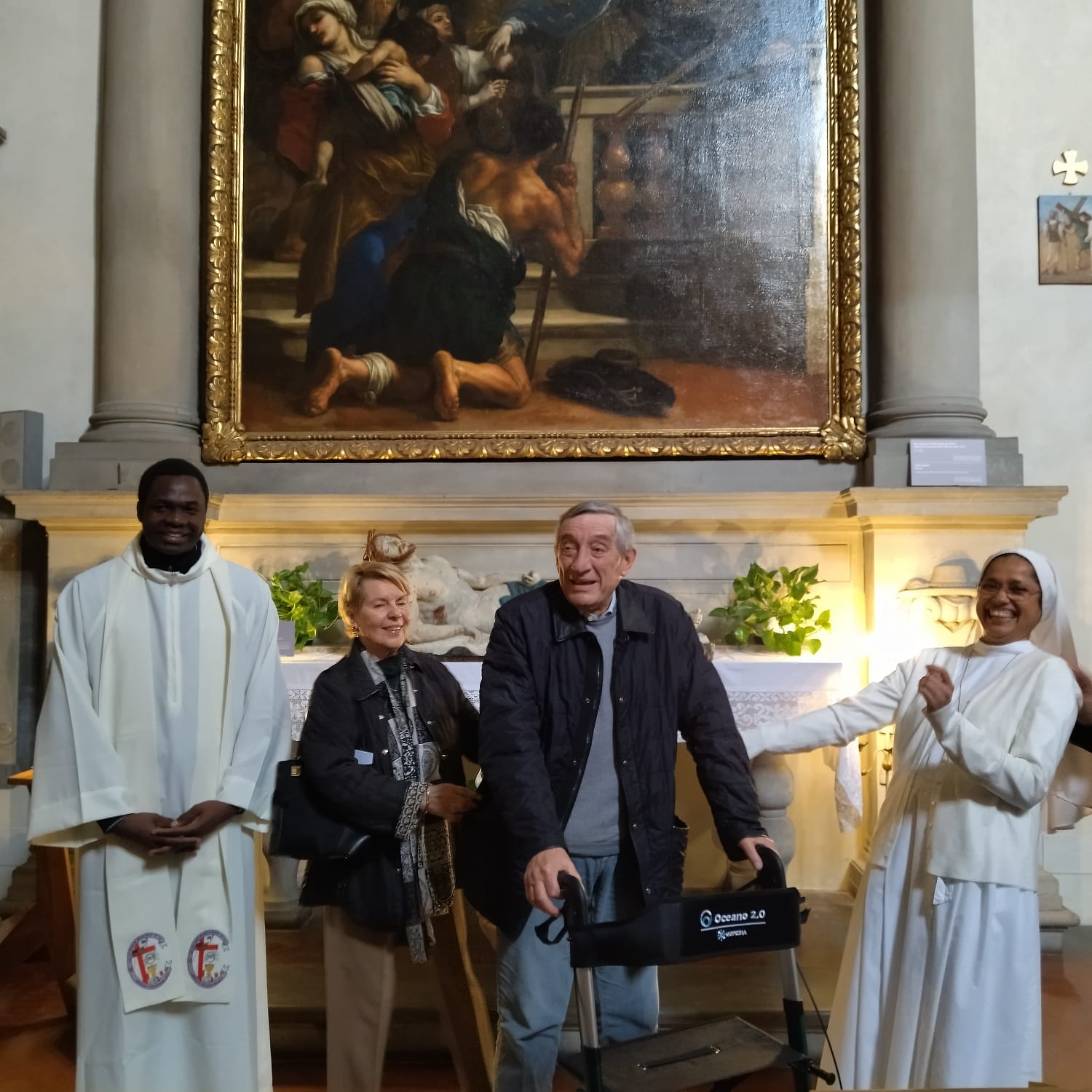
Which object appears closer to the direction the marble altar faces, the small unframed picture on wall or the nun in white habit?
the nun in white habit

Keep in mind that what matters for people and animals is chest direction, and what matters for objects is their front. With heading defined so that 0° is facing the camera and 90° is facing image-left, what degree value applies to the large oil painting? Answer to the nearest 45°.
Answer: approximately 0°

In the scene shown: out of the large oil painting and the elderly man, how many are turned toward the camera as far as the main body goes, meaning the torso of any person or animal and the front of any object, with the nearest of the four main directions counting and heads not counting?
2

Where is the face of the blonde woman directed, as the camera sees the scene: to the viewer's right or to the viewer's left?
to the viewer's right

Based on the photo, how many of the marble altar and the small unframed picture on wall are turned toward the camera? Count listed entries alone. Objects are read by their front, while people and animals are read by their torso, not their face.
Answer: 2

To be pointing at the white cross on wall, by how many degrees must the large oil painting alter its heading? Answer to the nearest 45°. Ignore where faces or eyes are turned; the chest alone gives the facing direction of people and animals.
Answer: approximately 90° to its left

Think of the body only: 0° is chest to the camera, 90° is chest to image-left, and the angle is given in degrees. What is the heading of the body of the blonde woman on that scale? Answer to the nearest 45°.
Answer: approximately 315°

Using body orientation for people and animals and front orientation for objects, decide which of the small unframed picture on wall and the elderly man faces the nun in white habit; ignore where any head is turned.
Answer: the small unframed picture on wall

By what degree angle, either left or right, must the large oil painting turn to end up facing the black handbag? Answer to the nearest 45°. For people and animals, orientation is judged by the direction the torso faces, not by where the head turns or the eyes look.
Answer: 0° — it already faces it

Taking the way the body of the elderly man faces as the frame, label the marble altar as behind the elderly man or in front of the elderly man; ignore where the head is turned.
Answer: behind

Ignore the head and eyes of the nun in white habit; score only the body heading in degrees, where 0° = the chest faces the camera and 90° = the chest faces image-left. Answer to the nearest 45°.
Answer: approximately 45°
